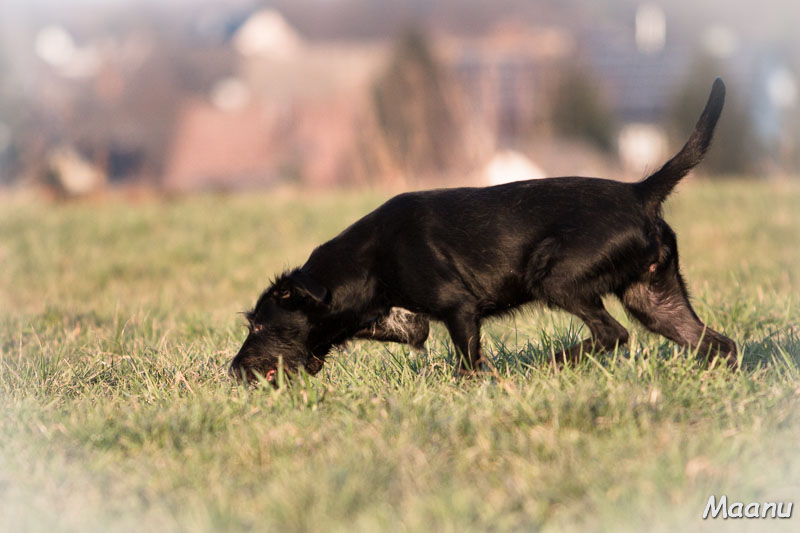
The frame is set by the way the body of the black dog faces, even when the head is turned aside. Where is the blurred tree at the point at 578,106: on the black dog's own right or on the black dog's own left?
on the black dog's own right

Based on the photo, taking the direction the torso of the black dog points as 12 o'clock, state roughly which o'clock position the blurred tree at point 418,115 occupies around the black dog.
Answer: The blurred tree is roughly at 3 o'clock from the black dog.

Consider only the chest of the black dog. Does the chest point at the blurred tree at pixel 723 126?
no

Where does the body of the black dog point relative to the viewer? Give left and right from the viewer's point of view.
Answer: facing to the left of the viewer

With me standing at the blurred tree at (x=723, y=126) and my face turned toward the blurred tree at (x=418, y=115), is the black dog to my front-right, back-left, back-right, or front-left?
front-left
